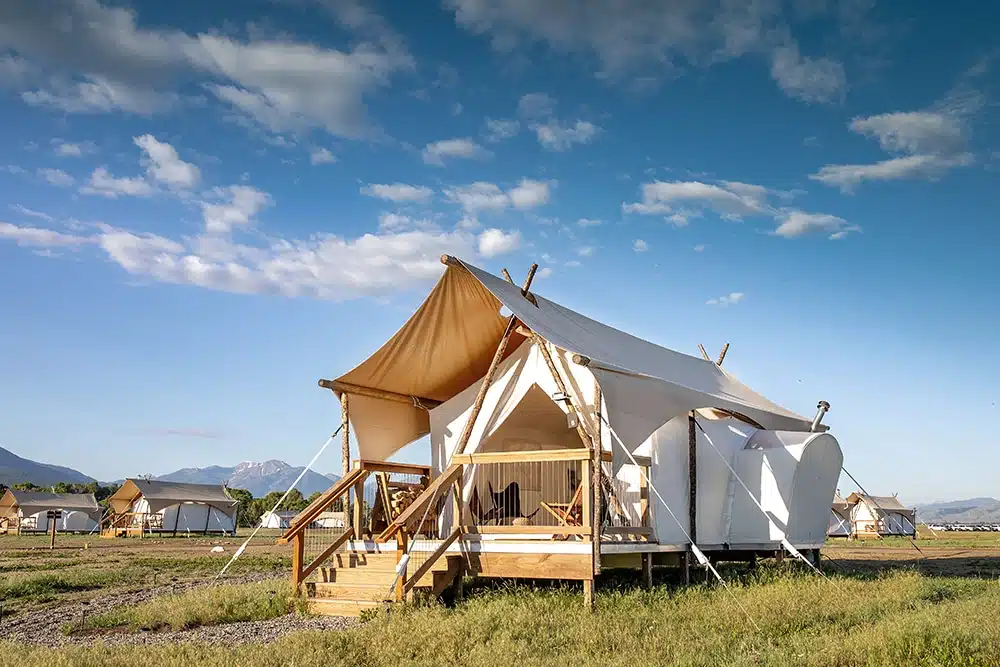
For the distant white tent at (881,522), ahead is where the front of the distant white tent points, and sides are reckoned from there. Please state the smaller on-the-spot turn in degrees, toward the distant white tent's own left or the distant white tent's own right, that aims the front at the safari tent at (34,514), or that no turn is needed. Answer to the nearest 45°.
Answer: approximately 45° to the distant white tent's own right

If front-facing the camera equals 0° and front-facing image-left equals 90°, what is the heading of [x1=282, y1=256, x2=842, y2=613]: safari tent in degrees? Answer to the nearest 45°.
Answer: approximately 45°

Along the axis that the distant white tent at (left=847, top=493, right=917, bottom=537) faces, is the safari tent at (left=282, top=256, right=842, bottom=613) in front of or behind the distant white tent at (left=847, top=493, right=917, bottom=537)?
in front

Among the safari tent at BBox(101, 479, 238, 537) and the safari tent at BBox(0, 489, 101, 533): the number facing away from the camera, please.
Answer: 0

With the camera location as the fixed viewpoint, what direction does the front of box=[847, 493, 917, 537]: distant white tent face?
facing the viewer and to the left of the viewer

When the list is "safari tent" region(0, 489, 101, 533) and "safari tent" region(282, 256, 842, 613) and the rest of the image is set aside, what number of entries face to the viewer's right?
0

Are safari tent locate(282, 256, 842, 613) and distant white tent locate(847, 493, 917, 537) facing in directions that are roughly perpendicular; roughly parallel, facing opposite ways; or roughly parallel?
roughly parallel
